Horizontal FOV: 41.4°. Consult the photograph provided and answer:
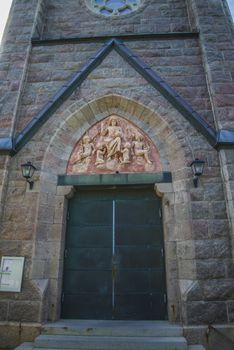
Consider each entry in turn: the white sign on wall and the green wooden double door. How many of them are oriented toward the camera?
2

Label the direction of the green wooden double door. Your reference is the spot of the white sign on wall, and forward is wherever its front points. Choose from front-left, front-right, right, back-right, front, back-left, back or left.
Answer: left

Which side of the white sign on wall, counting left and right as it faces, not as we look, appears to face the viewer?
front

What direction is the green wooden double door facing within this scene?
toward the camera

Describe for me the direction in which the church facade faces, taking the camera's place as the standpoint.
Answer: facing the viewer

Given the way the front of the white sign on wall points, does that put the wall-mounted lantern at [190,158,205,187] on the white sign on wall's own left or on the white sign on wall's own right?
on the white sign on wall's own left

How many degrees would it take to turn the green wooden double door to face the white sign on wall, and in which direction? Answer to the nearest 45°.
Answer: approximately 90° to its right

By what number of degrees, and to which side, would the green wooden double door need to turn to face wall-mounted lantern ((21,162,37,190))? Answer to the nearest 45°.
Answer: approximately 45° to its right
